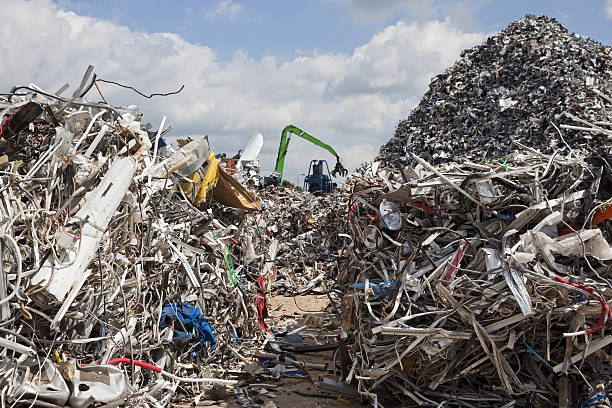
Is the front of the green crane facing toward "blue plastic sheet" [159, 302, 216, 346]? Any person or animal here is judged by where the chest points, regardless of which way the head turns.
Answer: no
